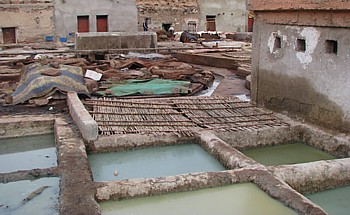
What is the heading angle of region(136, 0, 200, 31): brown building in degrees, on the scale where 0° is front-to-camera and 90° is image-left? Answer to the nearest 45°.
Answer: approximately 0°

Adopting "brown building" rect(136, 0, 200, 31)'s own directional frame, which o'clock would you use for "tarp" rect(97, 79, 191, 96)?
The tarp is roughly at 12 o'clock from the brown building.

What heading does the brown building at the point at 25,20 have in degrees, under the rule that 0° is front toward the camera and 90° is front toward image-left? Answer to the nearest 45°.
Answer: approximately 0°

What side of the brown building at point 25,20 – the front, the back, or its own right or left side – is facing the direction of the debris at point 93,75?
front

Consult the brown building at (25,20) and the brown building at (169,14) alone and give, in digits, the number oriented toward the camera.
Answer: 2

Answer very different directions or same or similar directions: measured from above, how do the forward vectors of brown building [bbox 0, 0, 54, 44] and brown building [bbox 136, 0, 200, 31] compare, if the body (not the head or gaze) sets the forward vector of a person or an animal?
same or similar directions

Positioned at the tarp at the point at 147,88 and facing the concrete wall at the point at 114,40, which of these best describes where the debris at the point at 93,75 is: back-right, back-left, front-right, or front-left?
front-left

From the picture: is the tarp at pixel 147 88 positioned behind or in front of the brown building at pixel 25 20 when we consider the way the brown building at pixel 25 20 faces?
in front

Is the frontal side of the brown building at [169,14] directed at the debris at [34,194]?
yes

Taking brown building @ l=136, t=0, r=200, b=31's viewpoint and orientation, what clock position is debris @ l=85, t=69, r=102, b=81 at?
The debris is roughly at 12 o'clock from the brown building.

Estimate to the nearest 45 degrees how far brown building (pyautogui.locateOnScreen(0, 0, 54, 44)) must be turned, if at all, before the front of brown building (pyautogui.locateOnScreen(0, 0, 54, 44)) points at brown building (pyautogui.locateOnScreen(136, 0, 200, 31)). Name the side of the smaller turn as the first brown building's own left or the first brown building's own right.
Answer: approximately 90° to the first brown building's own left

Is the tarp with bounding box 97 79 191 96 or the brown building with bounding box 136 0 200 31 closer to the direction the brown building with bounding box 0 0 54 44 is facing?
the tarp

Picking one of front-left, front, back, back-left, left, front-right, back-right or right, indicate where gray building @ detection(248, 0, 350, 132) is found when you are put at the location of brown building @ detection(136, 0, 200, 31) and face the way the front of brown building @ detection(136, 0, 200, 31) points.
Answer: front
